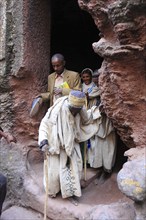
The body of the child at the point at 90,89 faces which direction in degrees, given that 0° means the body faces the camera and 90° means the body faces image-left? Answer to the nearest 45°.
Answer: approximately 45°

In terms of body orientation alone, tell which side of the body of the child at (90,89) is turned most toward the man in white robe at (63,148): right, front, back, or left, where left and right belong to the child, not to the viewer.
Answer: front
